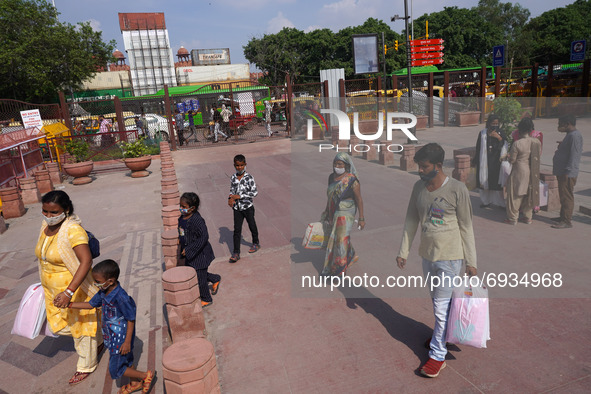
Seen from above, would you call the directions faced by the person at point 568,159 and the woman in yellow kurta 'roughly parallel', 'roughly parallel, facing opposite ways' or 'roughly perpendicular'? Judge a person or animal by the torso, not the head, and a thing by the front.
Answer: roughly perpendicular

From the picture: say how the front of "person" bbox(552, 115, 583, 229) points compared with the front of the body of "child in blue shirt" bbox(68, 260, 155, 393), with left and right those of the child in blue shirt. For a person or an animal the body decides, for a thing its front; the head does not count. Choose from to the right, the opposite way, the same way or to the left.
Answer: to the right
